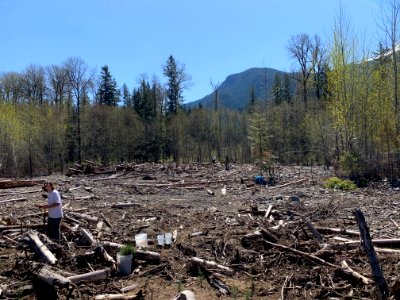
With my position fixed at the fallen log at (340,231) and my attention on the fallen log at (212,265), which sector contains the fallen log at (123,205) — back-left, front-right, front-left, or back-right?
front-right

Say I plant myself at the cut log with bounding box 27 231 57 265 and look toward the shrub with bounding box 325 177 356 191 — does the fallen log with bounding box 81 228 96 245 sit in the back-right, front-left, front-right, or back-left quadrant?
front-left

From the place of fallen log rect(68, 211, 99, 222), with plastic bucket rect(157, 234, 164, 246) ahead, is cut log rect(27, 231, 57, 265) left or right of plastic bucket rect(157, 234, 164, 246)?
right

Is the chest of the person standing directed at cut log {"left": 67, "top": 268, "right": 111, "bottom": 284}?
no

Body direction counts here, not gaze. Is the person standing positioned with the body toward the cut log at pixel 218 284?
no

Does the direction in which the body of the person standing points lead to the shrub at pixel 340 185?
no

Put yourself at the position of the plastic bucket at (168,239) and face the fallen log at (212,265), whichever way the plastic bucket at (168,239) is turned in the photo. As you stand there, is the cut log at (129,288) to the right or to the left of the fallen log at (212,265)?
right

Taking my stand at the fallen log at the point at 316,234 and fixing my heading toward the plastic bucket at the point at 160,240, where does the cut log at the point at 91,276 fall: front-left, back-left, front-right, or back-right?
front-left
